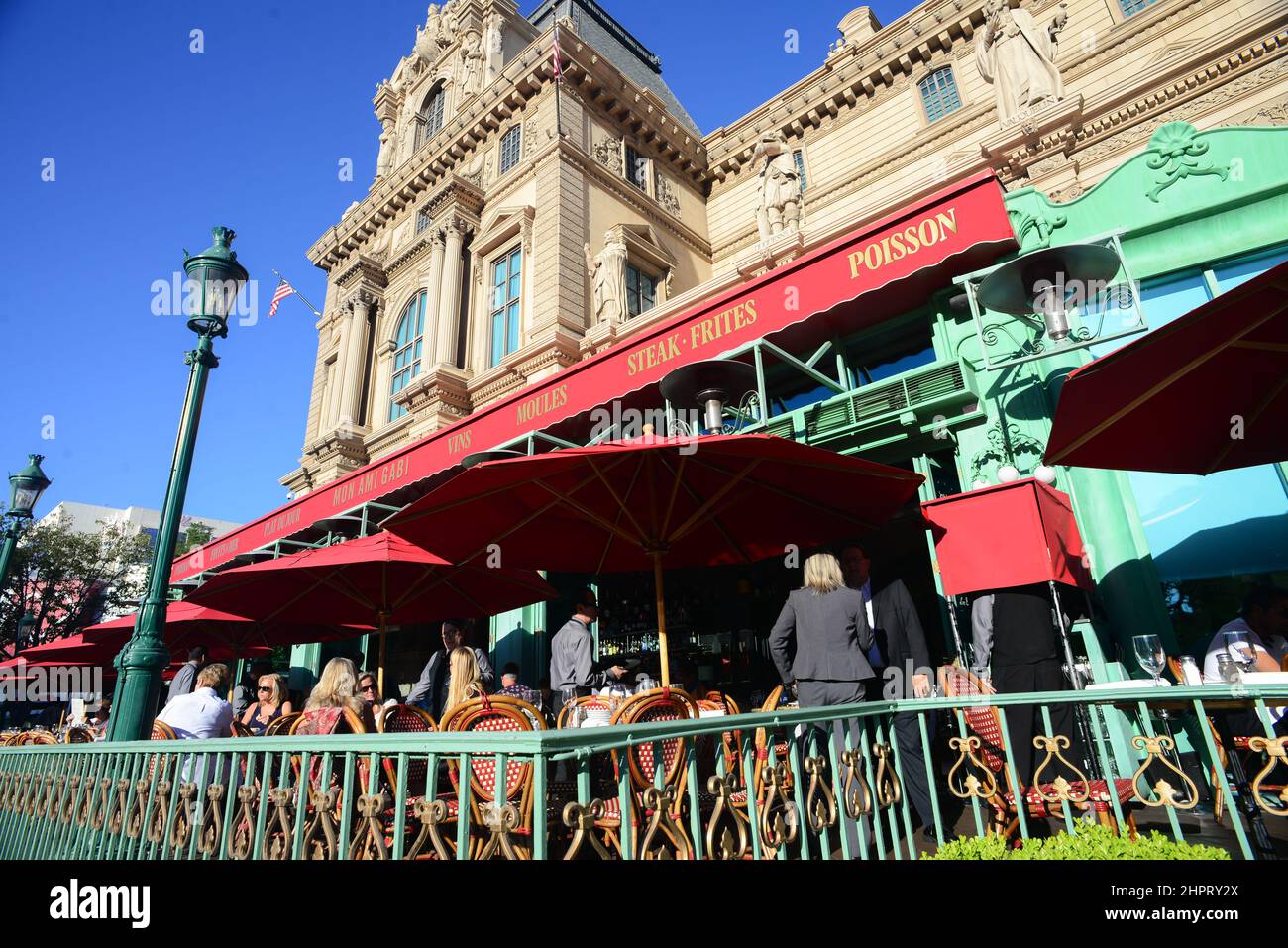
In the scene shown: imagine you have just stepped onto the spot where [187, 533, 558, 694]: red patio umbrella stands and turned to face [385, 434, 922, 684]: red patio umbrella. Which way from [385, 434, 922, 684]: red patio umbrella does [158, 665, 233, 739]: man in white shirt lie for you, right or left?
right

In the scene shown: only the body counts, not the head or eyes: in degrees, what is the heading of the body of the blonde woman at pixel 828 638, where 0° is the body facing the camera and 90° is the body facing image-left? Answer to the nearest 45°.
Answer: approximately 180°

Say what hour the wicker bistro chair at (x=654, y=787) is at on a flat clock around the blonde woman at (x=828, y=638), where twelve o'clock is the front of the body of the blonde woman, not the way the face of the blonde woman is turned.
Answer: The wicker bistro chair is roughly at 7 o'clock from the blonde woman.

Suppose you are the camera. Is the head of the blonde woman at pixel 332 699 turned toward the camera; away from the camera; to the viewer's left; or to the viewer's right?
away from the camera

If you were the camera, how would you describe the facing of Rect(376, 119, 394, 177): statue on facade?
facing the viewer and to the left of the viewer

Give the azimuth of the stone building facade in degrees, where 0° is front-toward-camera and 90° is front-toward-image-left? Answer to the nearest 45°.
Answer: approximately 45°

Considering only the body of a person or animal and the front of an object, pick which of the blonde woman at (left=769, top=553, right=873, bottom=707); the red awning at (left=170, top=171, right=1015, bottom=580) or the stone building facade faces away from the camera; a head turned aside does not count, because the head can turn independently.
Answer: the blonde woman

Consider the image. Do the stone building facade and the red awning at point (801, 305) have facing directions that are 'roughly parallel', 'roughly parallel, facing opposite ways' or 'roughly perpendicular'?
roughly parallel

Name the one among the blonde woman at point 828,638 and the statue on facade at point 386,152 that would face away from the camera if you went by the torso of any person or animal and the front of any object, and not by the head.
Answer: the blonde woman
